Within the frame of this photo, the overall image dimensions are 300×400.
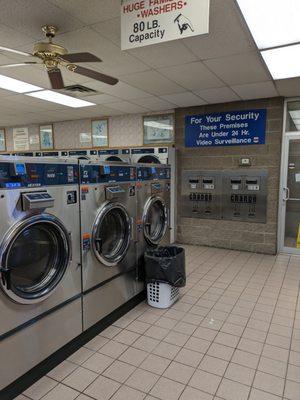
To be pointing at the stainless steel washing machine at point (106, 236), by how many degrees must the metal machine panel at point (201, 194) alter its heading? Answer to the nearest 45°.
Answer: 0° — it already faces it

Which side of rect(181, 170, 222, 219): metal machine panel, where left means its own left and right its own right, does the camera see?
front

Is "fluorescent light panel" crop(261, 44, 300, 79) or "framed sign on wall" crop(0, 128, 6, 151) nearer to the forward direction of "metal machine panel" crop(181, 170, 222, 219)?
the fluorescent light panel

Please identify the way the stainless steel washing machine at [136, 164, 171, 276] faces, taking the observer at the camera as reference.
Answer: facing the viewer and to the right of the viewer

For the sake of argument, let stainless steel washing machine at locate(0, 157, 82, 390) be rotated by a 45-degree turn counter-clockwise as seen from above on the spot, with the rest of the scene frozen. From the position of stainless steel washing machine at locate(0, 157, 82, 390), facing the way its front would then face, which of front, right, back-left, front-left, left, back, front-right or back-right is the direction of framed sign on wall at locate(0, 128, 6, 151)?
left

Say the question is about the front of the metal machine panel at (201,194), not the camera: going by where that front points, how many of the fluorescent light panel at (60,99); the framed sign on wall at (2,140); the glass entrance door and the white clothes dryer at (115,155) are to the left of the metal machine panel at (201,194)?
1

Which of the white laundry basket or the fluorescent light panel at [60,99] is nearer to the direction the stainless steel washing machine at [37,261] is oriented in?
the white laundry basket

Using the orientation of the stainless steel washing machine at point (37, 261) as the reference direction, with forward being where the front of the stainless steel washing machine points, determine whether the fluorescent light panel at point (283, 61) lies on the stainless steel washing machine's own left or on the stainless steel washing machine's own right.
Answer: on the stainless steel washing machine's own left

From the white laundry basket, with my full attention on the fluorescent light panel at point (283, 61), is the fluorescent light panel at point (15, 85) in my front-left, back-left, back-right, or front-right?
back-left

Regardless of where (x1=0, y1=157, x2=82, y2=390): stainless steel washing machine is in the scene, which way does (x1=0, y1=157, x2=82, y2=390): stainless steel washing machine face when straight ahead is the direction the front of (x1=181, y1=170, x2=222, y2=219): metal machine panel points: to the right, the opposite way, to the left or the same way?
to the left
